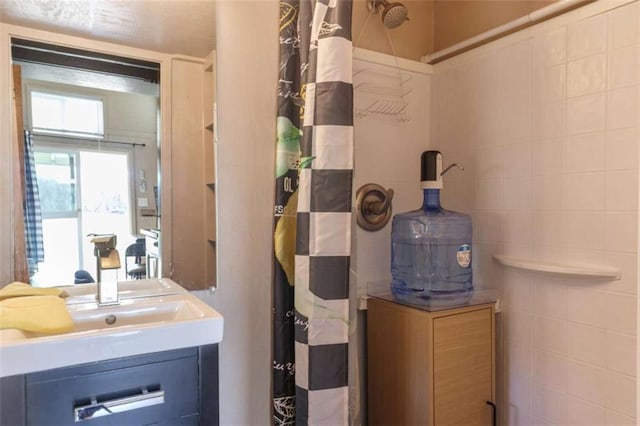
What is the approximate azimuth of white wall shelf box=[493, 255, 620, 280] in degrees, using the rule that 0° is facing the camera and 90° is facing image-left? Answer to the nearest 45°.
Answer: approximately 45°

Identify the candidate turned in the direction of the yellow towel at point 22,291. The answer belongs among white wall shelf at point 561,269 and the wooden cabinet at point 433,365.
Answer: the white wall shelf

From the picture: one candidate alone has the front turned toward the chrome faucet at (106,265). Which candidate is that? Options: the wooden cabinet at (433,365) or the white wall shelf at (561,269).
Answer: the white wall shelf

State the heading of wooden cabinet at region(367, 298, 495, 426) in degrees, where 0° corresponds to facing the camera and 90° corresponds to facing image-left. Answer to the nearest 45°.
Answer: approximately 315°

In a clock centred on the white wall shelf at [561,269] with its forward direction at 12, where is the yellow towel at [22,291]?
The yellow towel is roughly at 12 o'clock from the white wall shelf.

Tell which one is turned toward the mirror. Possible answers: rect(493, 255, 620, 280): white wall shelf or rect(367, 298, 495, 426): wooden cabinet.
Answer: the white wall shelf

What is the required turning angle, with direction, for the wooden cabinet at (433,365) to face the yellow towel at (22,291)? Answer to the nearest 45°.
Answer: approximately 90° to its right

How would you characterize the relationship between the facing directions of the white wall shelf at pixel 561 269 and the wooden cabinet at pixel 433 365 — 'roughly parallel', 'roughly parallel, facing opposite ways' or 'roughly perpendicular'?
roughly perpendicular
